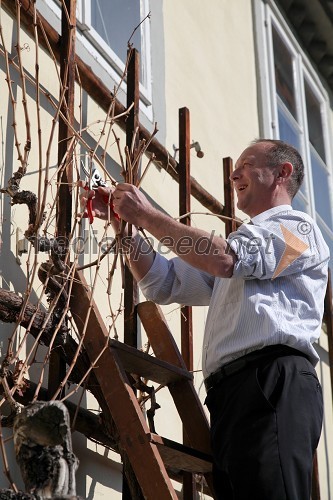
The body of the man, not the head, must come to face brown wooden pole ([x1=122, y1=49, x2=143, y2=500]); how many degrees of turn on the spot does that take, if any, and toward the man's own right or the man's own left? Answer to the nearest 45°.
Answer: approximately 45° to the man's own right

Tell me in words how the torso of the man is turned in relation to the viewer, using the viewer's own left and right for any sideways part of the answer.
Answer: facing to the left of the viewer

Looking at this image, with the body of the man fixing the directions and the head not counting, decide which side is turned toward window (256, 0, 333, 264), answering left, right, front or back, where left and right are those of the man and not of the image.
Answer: right

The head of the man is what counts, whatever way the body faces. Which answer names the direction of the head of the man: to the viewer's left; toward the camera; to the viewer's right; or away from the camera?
to the viewer's left
